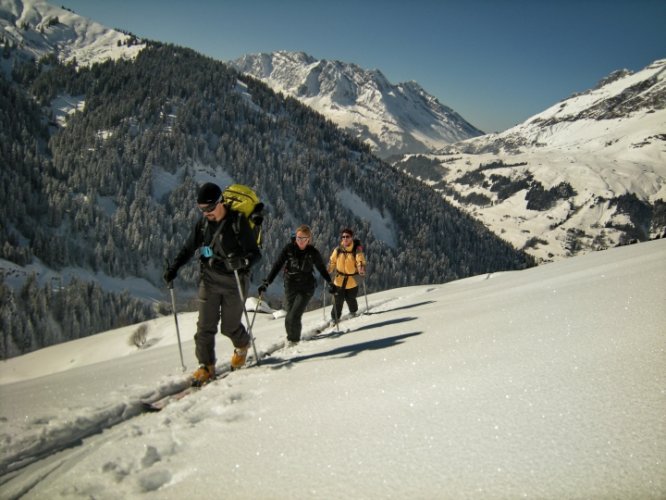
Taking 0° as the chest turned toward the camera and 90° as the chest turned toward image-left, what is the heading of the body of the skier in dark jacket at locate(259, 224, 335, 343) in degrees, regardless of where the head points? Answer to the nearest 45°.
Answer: approximately 0°

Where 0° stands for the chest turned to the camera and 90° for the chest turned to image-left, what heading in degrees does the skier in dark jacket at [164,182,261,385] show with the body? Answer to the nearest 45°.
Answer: approximately 45°

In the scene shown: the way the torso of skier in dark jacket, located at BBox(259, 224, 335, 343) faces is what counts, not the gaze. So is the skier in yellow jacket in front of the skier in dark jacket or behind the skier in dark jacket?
behind

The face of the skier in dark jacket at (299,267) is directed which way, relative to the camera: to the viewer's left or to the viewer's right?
to the viewer's left

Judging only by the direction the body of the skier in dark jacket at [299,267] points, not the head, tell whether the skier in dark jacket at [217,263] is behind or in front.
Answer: in front

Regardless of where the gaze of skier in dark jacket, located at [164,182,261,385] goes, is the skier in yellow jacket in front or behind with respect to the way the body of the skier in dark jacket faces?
behind

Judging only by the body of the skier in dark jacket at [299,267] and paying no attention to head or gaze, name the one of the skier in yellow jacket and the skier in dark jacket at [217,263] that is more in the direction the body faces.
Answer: the skier in dark jacket

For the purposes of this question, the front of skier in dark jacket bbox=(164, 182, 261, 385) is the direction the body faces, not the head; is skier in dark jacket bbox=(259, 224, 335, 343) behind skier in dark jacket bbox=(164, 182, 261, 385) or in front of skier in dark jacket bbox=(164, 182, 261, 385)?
behind
